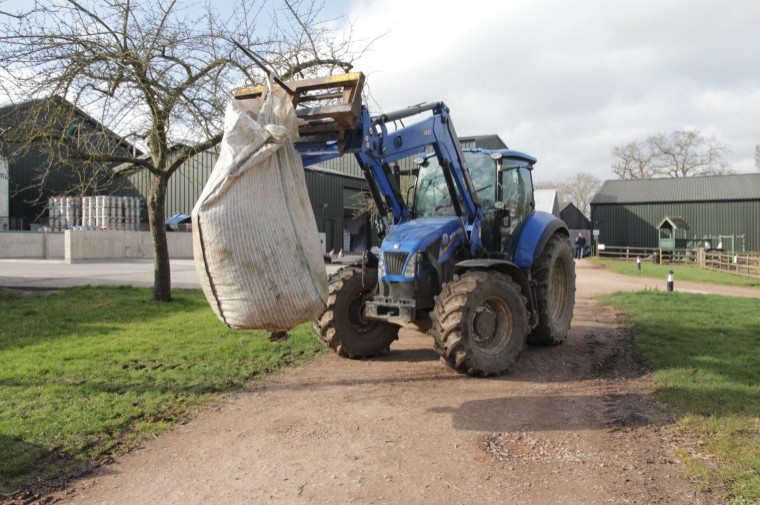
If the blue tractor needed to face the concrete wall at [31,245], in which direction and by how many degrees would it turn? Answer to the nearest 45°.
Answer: approximately 90° to its right

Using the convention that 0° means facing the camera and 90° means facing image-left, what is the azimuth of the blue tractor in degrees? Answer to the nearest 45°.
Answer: approximately 45°

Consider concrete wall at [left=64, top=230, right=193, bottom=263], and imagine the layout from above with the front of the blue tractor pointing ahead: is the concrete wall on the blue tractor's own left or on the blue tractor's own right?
on the blue tractor's own right

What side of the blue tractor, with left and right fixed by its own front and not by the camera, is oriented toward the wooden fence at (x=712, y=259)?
back

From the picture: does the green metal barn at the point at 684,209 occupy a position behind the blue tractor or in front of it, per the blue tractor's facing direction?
behind

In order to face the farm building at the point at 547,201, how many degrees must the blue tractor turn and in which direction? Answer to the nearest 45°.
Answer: approximately 135° to its right

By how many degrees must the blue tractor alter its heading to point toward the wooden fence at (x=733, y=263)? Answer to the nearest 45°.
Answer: approximately 180°

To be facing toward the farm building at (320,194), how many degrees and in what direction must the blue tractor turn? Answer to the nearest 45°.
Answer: approximately 135° to its right
